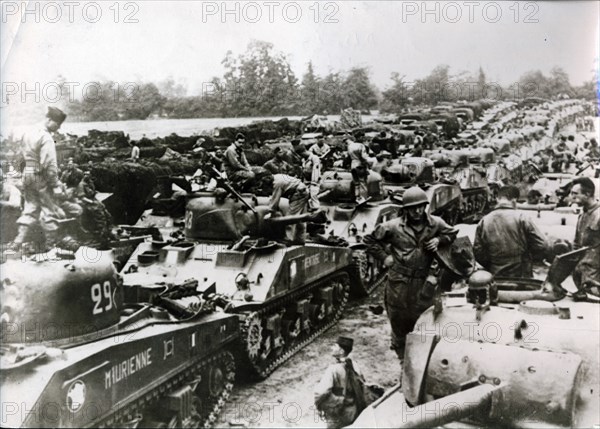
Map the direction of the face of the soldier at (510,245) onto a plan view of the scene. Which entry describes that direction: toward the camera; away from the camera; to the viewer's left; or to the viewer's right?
away from the camera

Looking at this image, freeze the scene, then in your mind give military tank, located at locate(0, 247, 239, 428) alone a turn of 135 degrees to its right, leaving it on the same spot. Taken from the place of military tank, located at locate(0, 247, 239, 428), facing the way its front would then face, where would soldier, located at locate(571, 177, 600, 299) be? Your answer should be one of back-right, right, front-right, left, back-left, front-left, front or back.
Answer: right

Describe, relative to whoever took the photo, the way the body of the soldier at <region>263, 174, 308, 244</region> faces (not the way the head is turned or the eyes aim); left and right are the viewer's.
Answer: facing to the left of the viewer

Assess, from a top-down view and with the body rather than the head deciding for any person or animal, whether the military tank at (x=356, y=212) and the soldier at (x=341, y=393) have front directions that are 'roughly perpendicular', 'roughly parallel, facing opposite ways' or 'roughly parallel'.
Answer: roughly perpendicular

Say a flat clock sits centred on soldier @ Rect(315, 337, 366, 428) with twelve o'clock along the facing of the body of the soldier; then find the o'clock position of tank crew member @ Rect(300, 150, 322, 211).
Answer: The tank crew member is roughly at 1 o'clock from the soldier.

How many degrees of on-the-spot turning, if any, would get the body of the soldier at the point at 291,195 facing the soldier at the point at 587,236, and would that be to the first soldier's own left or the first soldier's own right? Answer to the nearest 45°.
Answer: approximately 180°

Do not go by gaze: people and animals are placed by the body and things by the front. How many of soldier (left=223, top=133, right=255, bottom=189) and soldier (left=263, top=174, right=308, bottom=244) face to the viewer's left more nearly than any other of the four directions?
1
